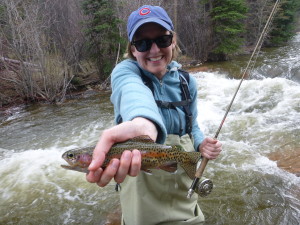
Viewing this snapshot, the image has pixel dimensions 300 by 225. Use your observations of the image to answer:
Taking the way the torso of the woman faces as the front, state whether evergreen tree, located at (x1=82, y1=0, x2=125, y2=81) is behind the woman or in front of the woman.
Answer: behind

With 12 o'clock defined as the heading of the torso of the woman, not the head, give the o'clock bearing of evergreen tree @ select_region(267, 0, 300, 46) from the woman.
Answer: The evergreen tree is roughly at 7 o'clock from the woman.

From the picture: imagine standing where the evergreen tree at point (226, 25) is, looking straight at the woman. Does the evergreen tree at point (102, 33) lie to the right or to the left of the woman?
right

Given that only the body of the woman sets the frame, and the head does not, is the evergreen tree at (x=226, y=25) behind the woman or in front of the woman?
behind

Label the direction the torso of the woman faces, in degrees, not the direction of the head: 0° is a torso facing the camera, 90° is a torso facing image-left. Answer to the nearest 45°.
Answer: approximately 0°
